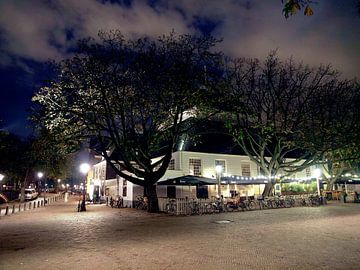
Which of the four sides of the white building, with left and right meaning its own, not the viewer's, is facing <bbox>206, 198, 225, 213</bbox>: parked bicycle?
front

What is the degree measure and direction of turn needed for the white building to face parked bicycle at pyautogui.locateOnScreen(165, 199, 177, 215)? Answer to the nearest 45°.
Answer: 0° — it already faces it

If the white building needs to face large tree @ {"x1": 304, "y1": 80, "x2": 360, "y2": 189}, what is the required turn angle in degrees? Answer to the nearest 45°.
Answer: approximately 90° to its left

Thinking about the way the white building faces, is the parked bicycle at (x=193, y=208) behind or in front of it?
in front

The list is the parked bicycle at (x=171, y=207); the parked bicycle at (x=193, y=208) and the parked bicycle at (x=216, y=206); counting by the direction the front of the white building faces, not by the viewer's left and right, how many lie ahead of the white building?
3

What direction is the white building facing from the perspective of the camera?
toward the camera

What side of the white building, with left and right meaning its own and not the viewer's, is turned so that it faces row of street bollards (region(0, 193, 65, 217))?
right

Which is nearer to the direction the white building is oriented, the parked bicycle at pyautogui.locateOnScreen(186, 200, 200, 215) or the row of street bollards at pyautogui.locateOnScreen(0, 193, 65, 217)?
the parked bicycle
